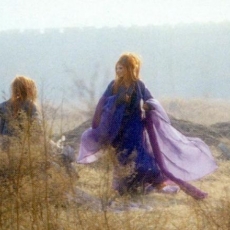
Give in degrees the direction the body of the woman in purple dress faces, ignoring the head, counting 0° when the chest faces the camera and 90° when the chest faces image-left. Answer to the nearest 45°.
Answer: approximately 45°
